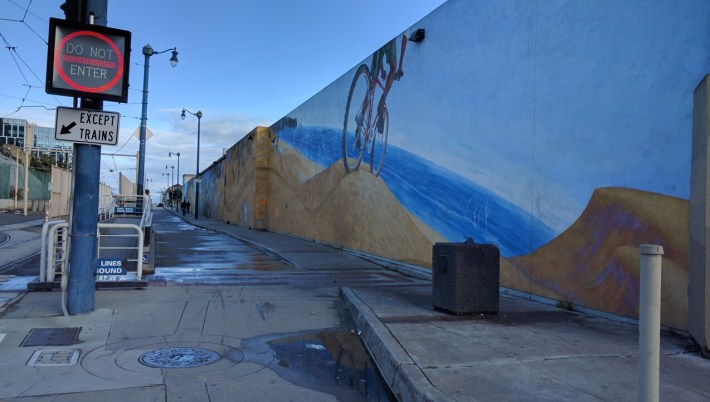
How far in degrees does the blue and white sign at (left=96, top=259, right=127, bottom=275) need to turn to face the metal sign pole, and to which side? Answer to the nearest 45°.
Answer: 0° — it already faces it

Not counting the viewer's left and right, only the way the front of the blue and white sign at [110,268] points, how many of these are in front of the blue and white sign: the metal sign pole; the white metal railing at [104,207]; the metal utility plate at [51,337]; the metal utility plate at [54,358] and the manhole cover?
4

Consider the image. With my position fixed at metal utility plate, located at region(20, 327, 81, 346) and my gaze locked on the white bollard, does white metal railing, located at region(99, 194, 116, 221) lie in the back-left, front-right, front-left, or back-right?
back-left

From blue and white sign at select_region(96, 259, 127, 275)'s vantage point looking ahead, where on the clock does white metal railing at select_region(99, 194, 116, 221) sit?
The white metal railing is roughly at 6 o'clock from the blue and white sign.

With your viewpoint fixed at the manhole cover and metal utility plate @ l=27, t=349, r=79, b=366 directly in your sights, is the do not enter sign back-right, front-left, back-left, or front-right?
front-right

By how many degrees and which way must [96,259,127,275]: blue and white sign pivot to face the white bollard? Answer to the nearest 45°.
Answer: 0° — it already faces it

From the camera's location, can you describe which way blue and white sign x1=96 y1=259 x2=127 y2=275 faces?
facing the viewer

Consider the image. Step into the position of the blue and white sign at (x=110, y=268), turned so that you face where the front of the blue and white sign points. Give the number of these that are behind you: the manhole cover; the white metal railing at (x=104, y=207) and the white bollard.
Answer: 1

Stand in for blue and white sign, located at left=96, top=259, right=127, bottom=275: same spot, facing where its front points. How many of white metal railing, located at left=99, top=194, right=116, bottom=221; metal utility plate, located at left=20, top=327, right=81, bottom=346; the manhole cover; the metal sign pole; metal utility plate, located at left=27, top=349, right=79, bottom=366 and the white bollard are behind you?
1

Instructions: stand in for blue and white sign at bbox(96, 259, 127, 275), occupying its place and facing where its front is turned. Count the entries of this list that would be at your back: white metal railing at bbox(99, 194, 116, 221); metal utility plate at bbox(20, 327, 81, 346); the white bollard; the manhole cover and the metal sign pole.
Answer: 1

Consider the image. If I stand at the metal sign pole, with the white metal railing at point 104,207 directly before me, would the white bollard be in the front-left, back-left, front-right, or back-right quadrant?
back-right

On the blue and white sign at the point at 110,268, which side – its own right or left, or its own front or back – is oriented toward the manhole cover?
front

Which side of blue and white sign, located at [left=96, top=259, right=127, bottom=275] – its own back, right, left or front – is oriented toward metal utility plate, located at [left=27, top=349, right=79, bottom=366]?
front

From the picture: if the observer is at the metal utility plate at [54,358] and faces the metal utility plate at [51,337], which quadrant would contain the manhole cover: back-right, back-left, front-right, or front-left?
back-right
